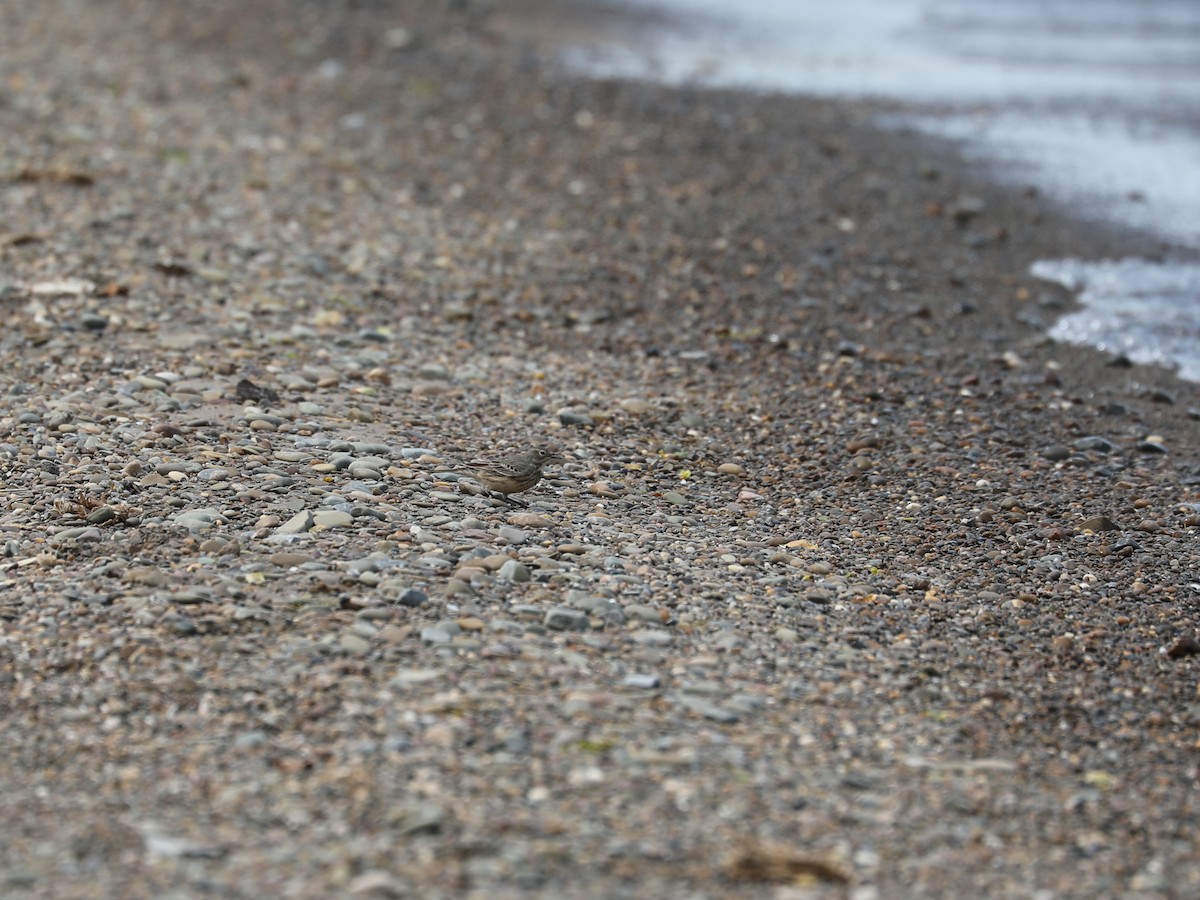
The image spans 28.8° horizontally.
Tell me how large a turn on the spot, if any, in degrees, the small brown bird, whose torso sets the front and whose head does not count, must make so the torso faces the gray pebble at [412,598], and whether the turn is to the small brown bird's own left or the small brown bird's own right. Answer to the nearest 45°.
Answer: approximately 90° to the small brown bird's own right

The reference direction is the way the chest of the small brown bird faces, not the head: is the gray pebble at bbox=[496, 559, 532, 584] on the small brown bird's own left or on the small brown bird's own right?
on the small brown bird's own right

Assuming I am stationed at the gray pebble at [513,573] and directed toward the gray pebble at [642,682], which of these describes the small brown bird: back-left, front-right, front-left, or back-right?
back-left

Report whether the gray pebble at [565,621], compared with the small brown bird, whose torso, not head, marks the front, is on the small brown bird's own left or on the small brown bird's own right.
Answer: on the small brown bird's own right

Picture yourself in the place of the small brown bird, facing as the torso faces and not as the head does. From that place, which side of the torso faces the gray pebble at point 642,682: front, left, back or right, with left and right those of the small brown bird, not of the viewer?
right

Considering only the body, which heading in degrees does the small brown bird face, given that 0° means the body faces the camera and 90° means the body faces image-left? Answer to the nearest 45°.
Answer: approximately 270°
